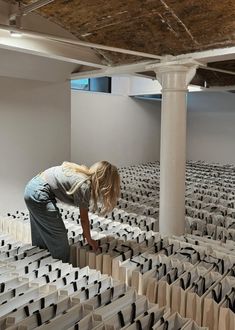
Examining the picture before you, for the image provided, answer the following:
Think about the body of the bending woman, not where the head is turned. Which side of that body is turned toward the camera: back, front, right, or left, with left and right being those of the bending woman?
right

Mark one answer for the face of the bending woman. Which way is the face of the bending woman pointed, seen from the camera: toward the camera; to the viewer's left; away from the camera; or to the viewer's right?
to the viewer's right

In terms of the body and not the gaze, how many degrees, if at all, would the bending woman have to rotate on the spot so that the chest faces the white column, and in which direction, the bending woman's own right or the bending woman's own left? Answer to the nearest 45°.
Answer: approximately 45° to the bending woman's own left
